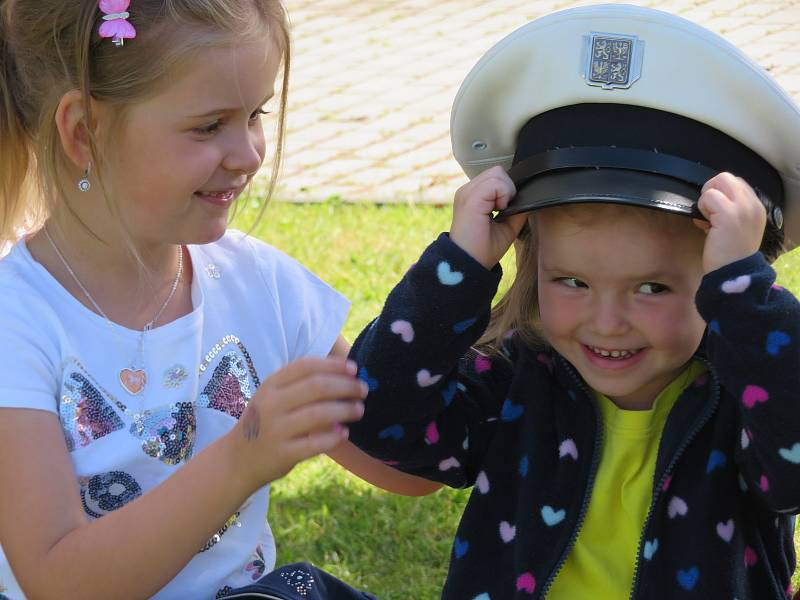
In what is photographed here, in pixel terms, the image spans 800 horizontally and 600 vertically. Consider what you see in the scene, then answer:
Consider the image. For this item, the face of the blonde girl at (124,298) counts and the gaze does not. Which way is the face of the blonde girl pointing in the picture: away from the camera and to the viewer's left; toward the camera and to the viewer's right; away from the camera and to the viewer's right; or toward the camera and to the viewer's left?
toward the camera and to the viewer's right

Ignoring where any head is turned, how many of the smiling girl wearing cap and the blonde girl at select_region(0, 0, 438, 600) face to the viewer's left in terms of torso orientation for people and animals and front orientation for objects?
0

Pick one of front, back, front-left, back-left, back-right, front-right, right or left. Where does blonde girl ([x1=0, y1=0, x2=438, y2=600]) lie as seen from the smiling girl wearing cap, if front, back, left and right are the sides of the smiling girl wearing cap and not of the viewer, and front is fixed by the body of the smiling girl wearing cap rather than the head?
right

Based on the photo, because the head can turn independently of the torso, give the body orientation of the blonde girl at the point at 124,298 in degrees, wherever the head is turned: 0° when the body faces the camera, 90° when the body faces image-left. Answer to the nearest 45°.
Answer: approximately 315°

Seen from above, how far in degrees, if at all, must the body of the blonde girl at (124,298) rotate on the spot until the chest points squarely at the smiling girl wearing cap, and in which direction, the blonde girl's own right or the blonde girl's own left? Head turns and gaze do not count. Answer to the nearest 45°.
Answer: approximately 45° to the blonde girl's own left

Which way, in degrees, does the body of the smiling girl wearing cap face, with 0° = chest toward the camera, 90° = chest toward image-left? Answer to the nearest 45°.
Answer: approximately 0°
